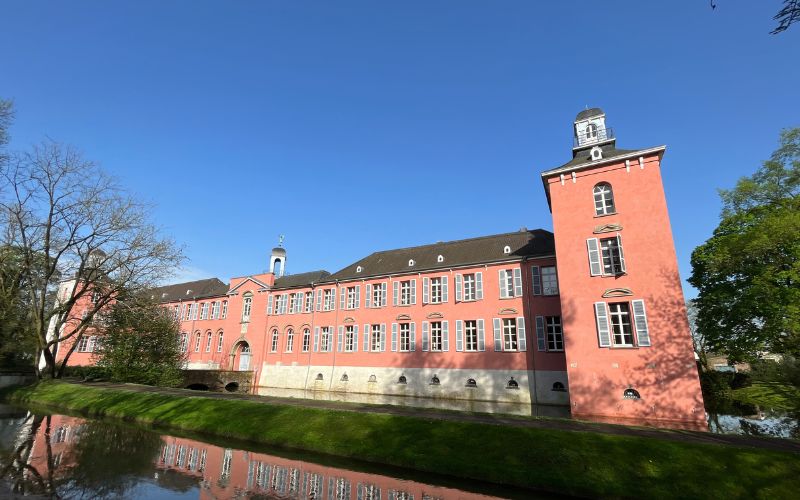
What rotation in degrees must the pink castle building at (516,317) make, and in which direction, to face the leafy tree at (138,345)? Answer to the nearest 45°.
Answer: approximately 45° to its right

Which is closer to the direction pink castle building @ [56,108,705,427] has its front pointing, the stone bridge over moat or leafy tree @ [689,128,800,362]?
the stone bridge over moat

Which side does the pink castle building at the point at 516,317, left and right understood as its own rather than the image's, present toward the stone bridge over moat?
right

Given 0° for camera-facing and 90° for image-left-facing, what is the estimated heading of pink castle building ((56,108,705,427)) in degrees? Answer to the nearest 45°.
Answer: approximately 45°

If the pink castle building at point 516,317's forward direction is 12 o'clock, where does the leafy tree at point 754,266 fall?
The leafy tree is roughly at 8 o'clock from the pink castle building.
